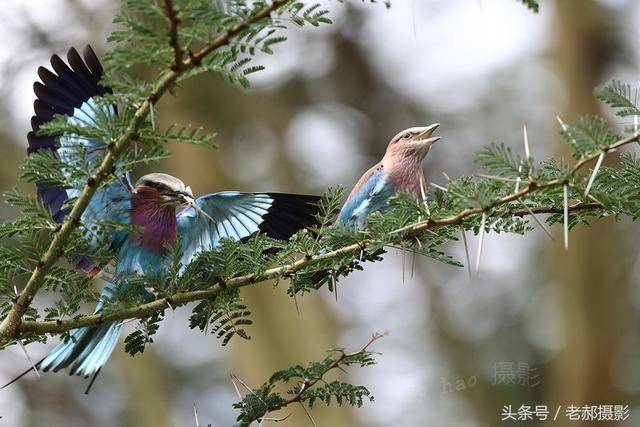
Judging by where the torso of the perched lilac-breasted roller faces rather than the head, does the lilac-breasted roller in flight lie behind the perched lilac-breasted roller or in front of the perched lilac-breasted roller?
behind

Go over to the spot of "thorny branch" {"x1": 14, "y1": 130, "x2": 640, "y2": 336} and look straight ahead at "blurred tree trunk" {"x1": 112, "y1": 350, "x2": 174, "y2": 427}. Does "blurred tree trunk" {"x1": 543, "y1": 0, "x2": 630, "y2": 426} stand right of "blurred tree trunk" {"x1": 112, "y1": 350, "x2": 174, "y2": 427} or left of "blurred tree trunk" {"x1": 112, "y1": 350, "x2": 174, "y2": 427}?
right

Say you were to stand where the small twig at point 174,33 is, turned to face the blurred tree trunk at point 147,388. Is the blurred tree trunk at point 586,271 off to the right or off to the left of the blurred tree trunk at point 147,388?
right

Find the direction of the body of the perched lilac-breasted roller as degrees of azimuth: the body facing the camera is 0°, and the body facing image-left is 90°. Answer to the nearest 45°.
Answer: approximately 270°

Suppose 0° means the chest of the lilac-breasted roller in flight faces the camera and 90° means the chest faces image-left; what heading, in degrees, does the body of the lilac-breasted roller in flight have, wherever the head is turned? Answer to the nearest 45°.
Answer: approximately 315°

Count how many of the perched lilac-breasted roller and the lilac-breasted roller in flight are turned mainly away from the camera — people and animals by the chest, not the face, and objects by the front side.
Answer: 0

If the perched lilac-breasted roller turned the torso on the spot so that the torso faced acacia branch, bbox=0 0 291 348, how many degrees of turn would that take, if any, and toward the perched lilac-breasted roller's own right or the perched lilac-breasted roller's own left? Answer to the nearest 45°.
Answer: approximately 135° to the perched lilac-breasted roller's own right

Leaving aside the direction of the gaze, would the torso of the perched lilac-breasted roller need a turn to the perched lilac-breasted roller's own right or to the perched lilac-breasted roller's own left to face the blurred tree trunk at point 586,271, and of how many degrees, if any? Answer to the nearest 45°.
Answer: approximately 90° to the perched lilac-breasted roller's own left
